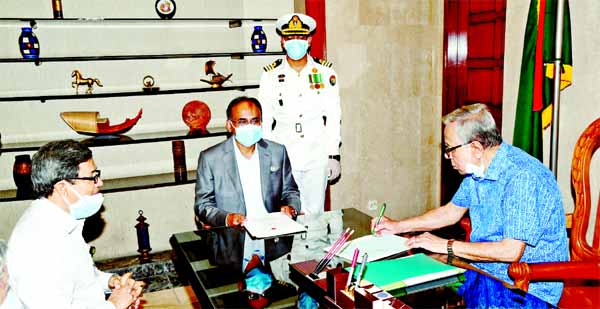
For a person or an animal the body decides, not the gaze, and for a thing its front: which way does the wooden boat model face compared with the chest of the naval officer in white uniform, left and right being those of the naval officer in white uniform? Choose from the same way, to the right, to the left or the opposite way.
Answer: to the left

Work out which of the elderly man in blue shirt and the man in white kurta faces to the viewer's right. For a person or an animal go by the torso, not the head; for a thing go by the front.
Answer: the man in white kurta

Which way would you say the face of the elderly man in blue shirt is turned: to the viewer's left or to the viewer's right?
to the viewer's left

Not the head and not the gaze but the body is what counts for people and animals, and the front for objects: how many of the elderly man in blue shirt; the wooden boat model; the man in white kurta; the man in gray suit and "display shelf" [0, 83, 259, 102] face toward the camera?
2

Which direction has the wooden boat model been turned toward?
to the viewer's right

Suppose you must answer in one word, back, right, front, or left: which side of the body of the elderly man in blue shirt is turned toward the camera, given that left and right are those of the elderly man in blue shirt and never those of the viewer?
left

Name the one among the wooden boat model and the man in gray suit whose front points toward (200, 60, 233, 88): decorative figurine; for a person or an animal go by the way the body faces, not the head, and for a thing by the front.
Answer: the wooden boat model

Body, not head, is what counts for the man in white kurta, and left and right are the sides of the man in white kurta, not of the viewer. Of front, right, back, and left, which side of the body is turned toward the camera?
right

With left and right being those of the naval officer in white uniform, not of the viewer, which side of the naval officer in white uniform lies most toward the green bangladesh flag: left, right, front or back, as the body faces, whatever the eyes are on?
left
